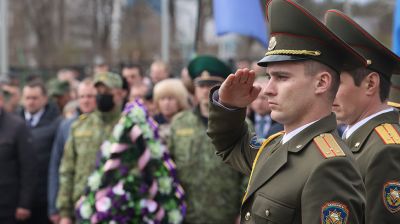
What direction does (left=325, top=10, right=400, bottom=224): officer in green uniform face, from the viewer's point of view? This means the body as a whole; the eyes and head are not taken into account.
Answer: to the viewer's left

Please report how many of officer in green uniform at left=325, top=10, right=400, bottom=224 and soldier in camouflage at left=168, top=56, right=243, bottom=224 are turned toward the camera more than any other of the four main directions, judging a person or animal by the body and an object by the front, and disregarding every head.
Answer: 1

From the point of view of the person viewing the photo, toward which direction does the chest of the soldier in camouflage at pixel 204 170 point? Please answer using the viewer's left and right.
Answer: facing the viewer

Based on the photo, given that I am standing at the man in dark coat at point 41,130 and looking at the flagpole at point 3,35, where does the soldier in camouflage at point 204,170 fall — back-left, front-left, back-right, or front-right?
back-right

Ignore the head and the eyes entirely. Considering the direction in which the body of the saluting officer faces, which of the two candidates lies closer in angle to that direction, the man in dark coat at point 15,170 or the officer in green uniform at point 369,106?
the man in dark coat

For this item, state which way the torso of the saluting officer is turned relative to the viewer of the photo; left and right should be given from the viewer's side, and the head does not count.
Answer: facing the viewer and to the left of the viewer

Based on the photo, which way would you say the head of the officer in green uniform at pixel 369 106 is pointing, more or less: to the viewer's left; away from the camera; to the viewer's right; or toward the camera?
to the viewer's left

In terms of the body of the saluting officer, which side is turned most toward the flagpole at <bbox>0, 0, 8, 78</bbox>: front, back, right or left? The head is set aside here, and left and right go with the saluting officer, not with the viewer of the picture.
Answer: right

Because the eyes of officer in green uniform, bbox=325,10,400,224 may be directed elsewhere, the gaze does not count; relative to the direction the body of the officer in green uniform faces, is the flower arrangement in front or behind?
in front
